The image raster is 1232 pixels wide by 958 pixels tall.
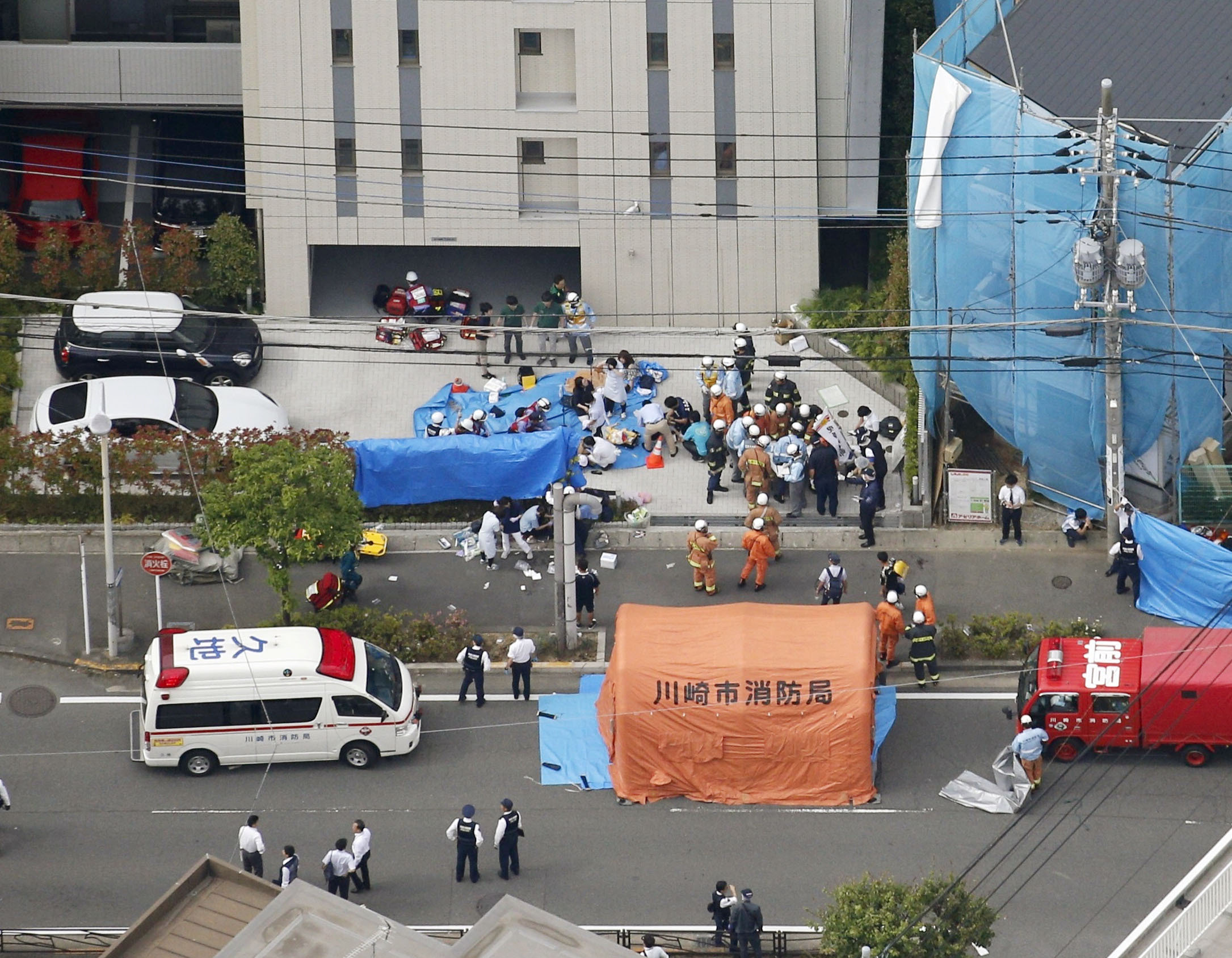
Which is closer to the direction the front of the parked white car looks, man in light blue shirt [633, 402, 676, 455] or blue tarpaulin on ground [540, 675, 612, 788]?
the man in light blue shirt

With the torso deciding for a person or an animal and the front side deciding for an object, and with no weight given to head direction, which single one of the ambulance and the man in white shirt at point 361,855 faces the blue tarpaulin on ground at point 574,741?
the ambulance

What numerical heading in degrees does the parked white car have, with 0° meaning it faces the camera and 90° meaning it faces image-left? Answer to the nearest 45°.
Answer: approximately 270°

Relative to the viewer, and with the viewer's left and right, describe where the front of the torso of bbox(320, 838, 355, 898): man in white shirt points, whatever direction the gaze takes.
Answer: facing away from the viewer

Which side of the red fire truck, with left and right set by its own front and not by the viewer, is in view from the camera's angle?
left

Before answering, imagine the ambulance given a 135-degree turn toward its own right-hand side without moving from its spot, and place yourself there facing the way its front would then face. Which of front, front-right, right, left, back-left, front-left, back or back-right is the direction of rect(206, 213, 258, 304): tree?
back-right

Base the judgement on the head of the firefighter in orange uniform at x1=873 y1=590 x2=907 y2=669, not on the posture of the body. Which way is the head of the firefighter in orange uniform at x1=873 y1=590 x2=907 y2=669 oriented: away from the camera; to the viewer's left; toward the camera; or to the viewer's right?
away from the camera

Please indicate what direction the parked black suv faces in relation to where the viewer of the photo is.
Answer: facing to the right of the viewer

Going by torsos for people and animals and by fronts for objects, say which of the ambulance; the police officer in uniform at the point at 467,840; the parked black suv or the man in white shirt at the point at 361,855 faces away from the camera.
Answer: the police officer in uniform

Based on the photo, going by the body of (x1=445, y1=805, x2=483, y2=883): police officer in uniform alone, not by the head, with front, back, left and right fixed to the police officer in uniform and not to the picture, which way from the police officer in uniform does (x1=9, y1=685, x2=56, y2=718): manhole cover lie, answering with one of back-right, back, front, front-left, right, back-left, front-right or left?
front-left

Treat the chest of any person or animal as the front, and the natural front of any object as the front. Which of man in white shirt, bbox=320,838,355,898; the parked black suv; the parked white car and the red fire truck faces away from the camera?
the man in white shirt

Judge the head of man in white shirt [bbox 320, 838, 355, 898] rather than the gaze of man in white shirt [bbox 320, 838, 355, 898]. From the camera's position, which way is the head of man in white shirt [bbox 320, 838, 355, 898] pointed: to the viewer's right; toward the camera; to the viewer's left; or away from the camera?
away from the camera

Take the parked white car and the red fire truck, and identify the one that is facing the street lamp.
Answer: the red fire truck
